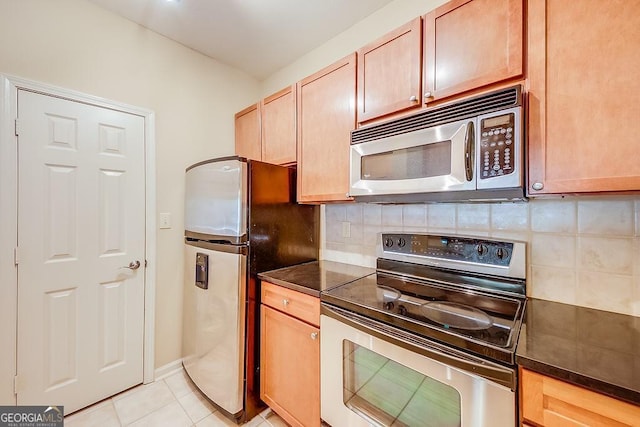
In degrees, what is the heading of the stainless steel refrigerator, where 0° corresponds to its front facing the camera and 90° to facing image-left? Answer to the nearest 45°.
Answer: approximately 45°

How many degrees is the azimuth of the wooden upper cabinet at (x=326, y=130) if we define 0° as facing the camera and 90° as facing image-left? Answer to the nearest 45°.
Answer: approximately 45°

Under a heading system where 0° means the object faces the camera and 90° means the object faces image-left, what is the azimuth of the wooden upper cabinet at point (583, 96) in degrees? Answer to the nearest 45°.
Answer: approximately 0°

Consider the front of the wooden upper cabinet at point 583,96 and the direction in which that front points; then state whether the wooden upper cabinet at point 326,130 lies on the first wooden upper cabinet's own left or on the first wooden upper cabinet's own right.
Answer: on the first wooden upper cabinet's own right

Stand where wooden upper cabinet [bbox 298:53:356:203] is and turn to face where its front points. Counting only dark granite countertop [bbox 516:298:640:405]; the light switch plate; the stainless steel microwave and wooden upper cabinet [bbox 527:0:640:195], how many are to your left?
3

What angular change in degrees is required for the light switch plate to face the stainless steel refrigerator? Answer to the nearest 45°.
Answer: approximately 45° to its left

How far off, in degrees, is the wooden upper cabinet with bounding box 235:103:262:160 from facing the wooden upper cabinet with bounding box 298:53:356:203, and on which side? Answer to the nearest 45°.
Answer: approximately 90° to its left

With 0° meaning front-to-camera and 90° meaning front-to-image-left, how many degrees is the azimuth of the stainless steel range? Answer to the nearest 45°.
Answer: approximately 45°
